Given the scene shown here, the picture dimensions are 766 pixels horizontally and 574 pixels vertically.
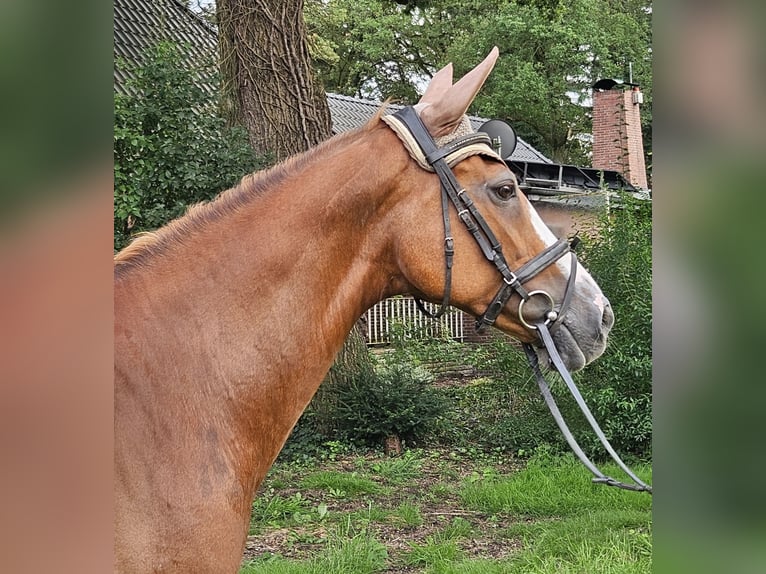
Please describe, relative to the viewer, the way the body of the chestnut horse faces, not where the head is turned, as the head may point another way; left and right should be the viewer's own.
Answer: facing to the right of the viewer
